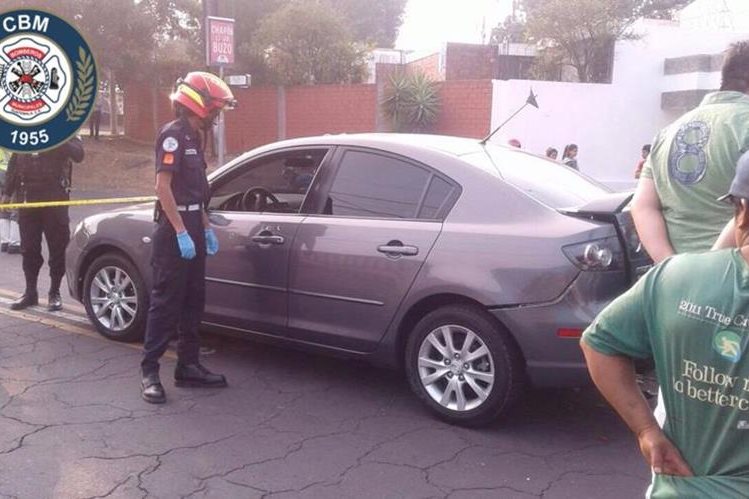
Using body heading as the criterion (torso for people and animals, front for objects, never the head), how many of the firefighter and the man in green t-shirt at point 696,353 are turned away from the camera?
1

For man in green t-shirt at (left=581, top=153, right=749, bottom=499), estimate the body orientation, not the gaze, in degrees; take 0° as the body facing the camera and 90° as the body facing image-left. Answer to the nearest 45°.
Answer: approximately 180°

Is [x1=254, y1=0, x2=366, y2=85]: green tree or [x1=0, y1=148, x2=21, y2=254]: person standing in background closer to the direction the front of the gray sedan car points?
the person standing in background

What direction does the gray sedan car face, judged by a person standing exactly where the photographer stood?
facing away from the viewer and to the left of the viewer

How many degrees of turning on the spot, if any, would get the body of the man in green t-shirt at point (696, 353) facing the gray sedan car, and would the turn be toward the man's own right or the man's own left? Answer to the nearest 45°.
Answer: approximately 45° to the man's own left

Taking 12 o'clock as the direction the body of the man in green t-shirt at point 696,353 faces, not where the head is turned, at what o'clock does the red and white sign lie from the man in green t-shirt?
The red and white sign is roughly at 11 o'clock from the man in green t-shirt.

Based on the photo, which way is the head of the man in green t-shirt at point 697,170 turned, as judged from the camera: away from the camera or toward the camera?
away from the camera

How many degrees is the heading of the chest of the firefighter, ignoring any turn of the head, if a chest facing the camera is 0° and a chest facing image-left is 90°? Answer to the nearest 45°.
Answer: approximately 315°

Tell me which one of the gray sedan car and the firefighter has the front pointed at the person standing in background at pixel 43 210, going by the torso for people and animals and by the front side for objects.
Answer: the gray sedan car

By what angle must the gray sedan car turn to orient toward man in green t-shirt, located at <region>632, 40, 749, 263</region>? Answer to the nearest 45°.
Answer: approximately 180°

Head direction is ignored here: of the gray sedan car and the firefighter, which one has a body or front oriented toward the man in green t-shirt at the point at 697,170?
the firefighter

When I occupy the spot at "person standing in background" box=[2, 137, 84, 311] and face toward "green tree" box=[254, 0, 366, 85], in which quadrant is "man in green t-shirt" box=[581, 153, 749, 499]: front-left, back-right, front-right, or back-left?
back-right

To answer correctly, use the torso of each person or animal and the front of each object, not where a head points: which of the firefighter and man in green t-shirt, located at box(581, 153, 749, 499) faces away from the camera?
the man in green t-shirt

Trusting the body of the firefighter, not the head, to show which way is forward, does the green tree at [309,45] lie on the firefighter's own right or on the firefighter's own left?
on the firefighter's own left

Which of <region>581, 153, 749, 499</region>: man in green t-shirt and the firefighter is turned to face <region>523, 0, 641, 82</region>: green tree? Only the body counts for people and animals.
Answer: the man in green t-shirt

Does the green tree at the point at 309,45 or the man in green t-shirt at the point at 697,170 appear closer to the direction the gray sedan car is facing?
the green tree

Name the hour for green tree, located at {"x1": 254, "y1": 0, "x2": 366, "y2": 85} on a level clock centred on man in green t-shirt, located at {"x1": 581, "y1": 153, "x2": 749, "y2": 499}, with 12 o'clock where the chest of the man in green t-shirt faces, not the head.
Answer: The green tree is roughly at 11 o'clock from the man in green t-shirt.

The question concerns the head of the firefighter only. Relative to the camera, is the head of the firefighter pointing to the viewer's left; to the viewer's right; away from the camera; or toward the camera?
to the viewer's right
